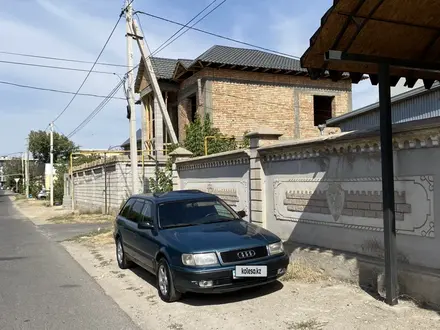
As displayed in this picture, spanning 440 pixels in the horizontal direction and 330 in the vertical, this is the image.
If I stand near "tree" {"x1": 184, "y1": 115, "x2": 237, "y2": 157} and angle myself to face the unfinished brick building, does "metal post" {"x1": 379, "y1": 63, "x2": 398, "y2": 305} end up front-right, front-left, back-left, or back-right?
back-right

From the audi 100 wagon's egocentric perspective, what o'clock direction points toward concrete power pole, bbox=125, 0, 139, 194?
The concrete power pole is roughly at 7 o'clock from the audi 100 wagon.

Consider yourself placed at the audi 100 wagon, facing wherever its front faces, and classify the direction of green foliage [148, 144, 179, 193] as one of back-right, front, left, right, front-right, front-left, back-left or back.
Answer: back-left

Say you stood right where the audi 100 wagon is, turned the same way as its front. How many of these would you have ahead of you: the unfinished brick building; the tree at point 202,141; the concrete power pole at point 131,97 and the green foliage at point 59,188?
0

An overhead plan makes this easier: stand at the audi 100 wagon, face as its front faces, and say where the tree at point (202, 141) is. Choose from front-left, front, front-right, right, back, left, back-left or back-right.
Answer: back-left

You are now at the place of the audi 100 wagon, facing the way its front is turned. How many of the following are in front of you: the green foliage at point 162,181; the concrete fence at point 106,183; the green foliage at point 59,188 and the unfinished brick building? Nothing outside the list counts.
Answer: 0

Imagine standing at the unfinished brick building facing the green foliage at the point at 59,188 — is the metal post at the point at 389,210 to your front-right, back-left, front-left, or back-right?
back-left

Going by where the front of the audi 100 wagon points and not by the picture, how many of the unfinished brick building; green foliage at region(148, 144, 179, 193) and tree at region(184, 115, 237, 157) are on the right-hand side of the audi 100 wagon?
0

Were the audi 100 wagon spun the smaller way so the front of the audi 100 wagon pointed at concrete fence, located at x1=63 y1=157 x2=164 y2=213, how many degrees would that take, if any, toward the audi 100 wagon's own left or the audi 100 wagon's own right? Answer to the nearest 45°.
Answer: approximately 135° to the audi 100 wagon's own left

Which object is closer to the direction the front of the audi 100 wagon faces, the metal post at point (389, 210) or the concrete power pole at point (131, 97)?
the metal post

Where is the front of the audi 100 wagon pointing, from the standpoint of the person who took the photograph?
facing the viewer and to the right of the viewer

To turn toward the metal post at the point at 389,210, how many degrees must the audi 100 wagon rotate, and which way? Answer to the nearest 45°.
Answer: approximately 45° to its left
